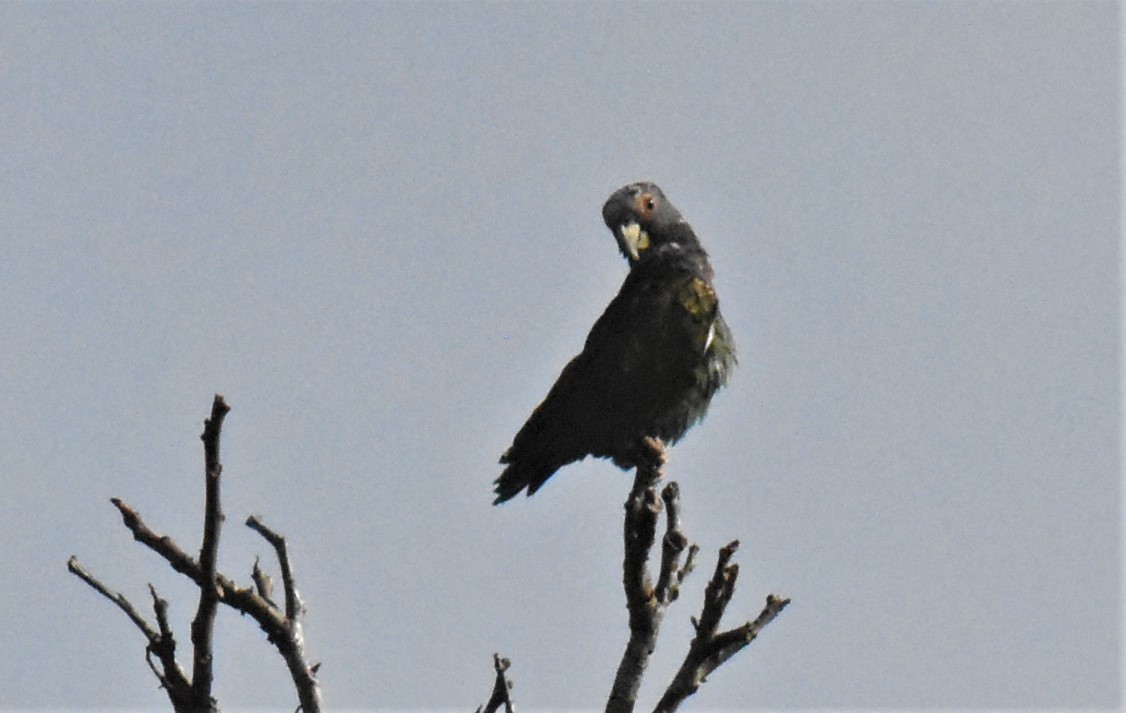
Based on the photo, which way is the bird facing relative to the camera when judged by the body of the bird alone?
to the viewer's right

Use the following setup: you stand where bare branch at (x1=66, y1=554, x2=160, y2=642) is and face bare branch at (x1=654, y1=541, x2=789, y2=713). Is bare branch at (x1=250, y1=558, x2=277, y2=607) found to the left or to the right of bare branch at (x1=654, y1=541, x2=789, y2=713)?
left

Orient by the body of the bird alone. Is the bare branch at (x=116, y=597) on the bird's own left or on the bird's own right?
on the bird's own right
